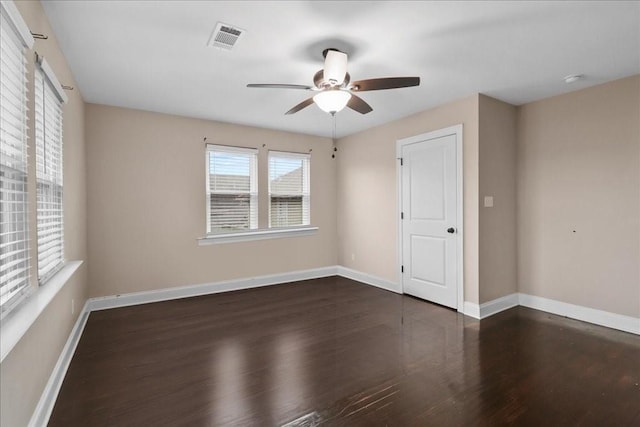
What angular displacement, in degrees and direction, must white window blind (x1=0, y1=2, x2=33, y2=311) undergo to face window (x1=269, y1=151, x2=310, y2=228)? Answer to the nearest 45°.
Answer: approximately 45° to its left

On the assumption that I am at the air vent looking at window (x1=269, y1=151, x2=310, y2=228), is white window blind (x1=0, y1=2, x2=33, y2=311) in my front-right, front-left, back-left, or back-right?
back-left

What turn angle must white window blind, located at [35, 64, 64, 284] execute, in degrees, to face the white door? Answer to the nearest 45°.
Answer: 0° — it already faces it

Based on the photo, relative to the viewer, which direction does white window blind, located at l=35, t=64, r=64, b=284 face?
to the viewer's right

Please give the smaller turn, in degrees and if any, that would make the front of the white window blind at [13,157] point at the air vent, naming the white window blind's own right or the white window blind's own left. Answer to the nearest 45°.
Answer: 0° — it already faces it

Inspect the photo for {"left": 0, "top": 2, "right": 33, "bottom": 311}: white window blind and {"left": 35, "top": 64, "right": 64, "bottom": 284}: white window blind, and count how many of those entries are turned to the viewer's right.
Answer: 2

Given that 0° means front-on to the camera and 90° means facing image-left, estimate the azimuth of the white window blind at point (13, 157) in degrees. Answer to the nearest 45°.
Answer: approximately 270°

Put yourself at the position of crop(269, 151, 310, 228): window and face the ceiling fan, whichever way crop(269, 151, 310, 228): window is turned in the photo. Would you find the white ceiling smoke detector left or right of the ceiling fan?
left

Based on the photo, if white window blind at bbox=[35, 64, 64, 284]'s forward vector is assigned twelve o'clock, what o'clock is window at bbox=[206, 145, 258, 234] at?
The window is roughly at 11 o'clock from the white window blind.

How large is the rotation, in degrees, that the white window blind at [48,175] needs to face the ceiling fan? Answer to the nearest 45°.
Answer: approximately 45° to its right
